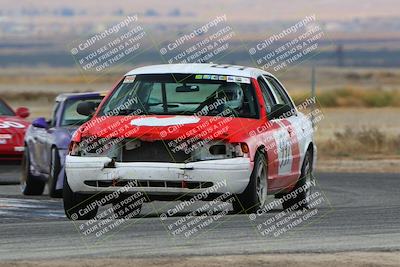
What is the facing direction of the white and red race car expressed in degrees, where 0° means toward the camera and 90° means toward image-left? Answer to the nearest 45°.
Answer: approximately 0°

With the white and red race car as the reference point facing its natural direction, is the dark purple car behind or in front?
behind
